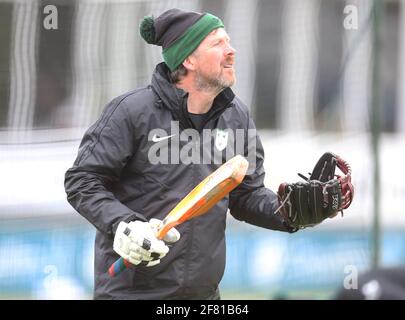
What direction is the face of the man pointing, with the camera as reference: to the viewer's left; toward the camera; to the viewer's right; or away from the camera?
to the viewer's right

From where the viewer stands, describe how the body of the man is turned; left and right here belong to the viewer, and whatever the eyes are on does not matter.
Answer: facing the viewer and to the right of the viewer
